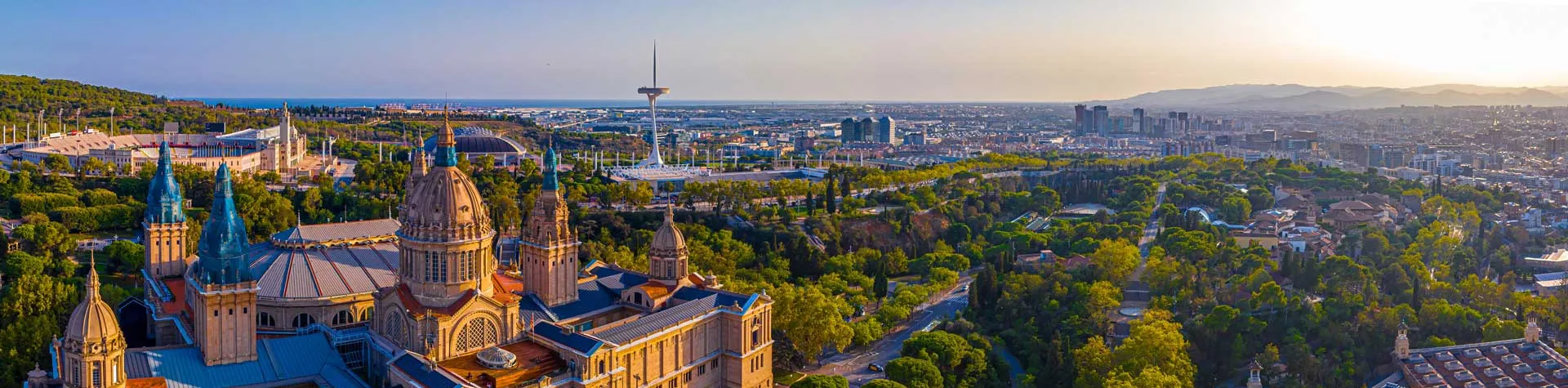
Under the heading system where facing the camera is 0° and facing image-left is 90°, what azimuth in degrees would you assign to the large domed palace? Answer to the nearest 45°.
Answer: approximately 315°
